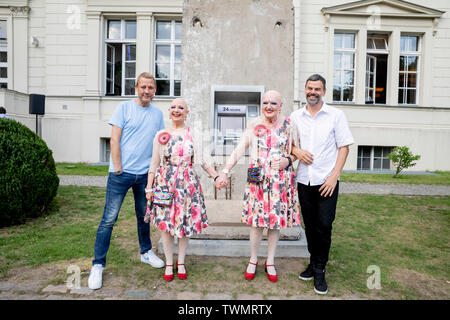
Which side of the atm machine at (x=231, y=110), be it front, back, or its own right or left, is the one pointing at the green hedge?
right

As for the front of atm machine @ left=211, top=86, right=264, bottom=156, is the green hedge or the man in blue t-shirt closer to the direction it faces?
the man in blue t-shirt

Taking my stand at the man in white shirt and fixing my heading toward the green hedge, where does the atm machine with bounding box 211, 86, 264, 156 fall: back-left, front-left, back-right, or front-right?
front-right

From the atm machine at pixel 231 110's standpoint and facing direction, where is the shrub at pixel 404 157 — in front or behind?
behind

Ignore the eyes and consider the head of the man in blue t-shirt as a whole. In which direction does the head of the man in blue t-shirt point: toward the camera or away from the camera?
toward the camera

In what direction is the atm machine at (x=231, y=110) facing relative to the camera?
toward the camera

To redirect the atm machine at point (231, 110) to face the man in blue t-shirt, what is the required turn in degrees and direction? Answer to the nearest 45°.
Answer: approximately 45° to its right

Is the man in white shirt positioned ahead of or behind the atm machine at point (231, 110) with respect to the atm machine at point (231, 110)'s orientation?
ahead
